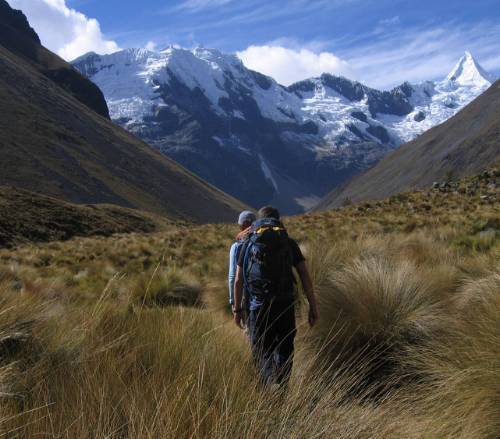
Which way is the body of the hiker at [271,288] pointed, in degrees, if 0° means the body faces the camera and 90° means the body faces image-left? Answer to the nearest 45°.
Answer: approximately 180°

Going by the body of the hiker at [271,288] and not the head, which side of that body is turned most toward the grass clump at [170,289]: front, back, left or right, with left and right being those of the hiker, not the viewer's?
front
